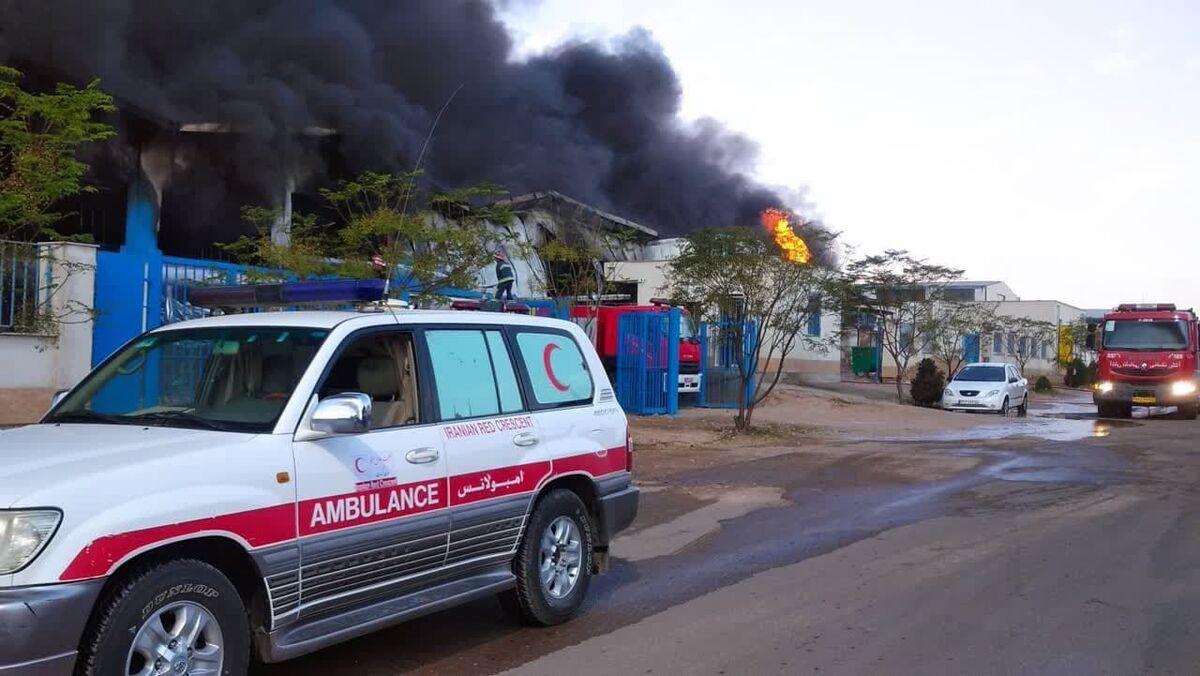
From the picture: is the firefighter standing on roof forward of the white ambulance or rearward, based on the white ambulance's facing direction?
rearward

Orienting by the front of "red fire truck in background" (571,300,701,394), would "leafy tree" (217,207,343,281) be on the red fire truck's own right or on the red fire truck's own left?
on the red fire truck's own right

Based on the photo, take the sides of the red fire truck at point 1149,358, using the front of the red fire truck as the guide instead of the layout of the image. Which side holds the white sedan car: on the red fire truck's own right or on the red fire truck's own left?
on the red fire truck's own right

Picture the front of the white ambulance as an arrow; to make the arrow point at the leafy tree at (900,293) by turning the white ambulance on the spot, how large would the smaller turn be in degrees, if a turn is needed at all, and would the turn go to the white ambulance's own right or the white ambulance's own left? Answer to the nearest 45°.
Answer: approximately 180°

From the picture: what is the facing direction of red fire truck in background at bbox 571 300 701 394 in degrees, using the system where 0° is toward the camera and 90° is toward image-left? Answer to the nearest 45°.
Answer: approximately 315°

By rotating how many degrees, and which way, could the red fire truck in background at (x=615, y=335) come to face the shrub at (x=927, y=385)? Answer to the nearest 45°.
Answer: approximately 90° to its left

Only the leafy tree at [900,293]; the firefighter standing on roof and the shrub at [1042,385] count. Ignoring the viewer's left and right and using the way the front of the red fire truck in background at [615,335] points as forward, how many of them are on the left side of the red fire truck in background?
2

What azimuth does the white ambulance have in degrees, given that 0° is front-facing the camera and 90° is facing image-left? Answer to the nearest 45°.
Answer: approximately 45°

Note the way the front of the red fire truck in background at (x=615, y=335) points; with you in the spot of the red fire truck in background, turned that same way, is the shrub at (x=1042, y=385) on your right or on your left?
on your left

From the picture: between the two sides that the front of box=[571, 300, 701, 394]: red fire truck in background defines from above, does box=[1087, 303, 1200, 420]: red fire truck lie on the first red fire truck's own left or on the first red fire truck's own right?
on the first red fire truck's own left

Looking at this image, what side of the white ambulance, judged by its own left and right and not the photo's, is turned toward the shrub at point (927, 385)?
back
